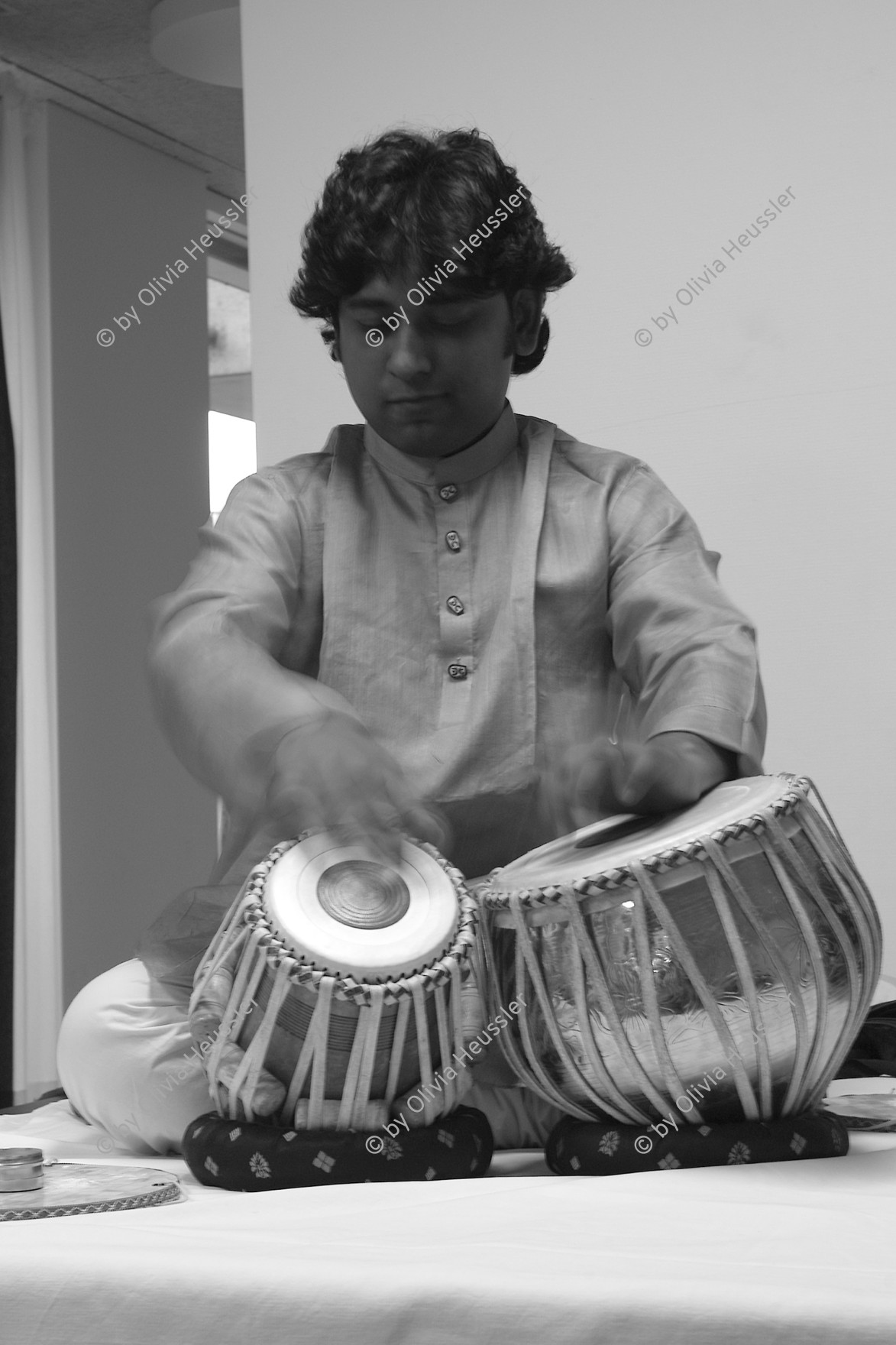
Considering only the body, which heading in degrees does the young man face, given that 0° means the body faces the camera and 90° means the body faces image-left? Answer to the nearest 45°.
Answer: approximately 0°

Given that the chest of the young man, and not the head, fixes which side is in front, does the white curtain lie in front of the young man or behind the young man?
behind

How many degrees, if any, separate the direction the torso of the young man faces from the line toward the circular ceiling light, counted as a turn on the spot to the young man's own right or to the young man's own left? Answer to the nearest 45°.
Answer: approximately 180°
